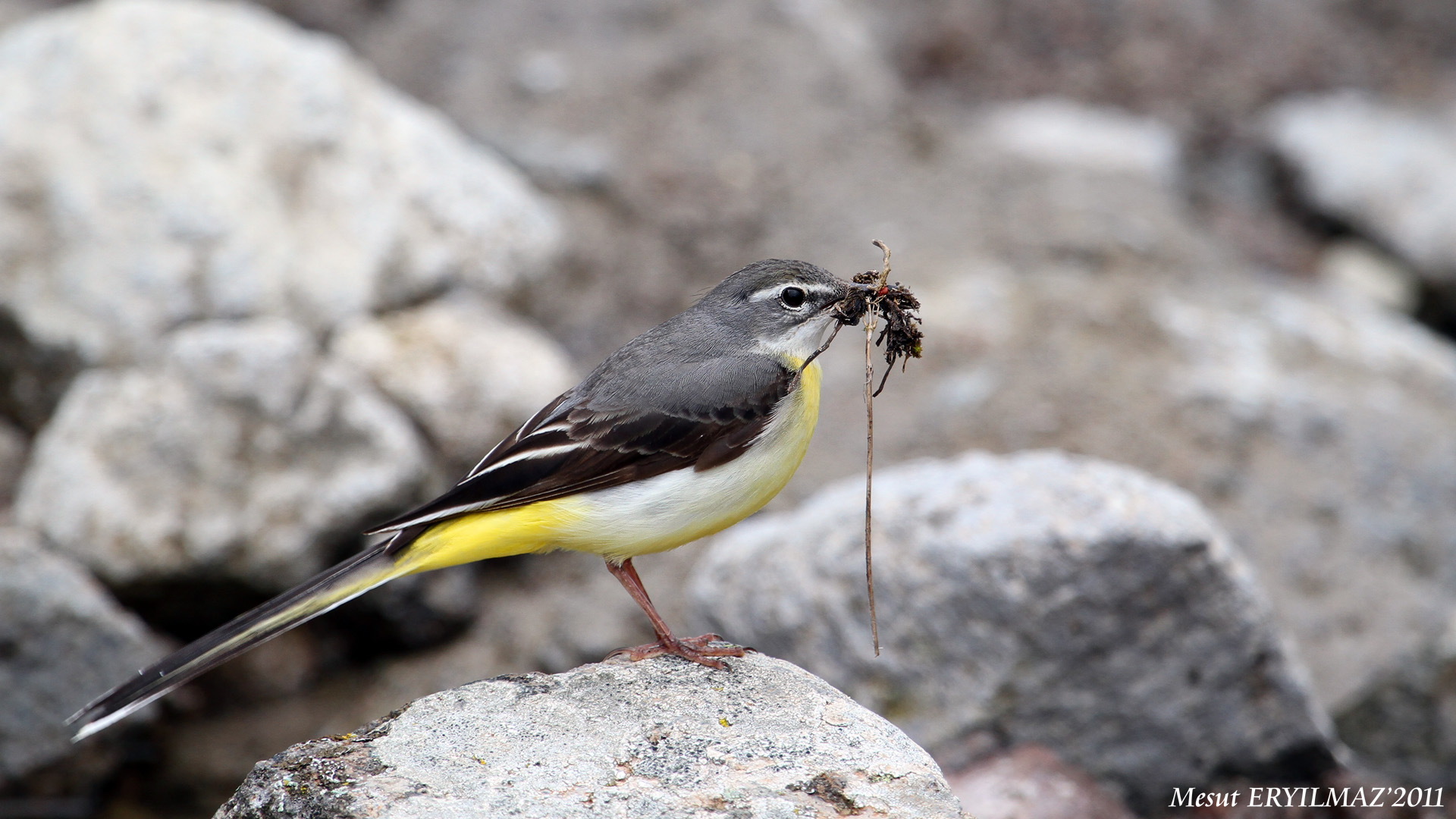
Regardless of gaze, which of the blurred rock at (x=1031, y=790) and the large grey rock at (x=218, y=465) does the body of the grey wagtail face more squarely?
the blurred rock

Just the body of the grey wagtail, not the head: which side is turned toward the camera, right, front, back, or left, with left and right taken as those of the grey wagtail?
right

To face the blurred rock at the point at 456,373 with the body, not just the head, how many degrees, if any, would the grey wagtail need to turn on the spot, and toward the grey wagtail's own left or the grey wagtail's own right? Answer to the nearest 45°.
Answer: approximately 90° to the grey wagtail's own left

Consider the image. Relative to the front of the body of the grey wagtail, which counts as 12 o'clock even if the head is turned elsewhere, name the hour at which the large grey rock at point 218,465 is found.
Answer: The large grey rock is roughly at 8 o'clock from the grey wagtail.
